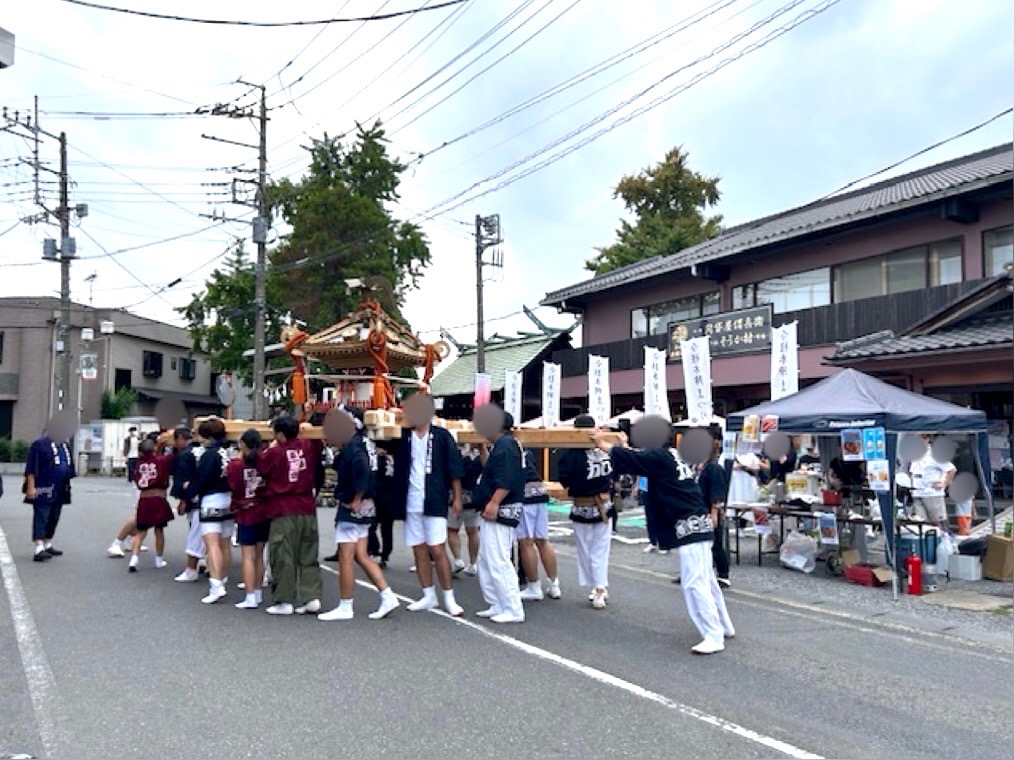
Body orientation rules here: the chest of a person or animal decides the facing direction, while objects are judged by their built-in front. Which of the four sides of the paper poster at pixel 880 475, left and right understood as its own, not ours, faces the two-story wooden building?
back

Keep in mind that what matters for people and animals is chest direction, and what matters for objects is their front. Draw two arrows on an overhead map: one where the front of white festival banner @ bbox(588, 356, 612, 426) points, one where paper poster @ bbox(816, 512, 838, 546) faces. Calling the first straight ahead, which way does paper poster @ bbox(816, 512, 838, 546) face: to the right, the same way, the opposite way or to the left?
the same way

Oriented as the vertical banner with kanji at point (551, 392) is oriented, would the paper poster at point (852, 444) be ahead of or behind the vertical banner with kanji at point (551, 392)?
ahead

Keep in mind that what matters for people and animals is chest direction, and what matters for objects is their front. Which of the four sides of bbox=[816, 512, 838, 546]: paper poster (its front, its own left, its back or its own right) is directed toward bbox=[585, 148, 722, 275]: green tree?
back

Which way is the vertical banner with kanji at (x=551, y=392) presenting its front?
toward the camera

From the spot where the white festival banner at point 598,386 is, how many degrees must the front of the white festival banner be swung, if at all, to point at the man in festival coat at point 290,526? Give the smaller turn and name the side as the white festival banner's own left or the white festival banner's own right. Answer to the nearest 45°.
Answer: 0° — it already faces them

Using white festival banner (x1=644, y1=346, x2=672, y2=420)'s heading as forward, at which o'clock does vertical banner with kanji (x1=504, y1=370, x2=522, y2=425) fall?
The vertical banner with kanji is roughly at 4 o'clock from the white festival banner.

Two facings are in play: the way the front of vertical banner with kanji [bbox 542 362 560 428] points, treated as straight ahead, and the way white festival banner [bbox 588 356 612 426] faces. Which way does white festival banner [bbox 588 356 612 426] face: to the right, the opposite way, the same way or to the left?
the same way

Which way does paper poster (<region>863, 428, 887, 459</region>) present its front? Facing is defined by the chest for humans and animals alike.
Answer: toward the camera

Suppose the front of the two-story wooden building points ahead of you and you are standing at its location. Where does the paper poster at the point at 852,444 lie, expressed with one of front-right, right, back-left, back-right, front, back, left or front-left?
front-left

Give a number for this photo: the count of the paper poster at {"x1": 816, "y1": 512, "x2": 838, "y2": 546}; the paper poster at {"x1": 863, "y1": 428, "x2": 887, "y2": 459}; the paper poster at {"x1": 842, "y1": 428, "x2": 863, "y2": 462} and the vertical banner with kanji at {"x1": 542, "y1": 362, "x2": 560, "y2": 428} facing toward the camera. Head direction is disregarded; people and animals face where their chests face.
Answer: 4

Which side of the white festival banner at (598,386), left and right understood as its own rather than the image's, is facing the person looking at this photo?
front

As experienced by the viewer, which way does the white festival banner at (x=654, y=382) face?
facing the viewer

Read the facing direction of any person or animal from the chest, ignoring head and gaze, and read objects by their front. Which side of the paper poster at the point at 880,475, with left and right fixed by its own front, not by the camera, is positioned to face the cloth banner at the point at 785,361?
back

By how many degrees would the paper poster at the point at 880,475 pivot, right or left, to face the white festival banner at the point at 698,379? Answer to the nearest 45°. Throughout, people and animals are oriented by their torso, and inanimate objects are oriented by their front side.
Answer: approximately 135° to its right
